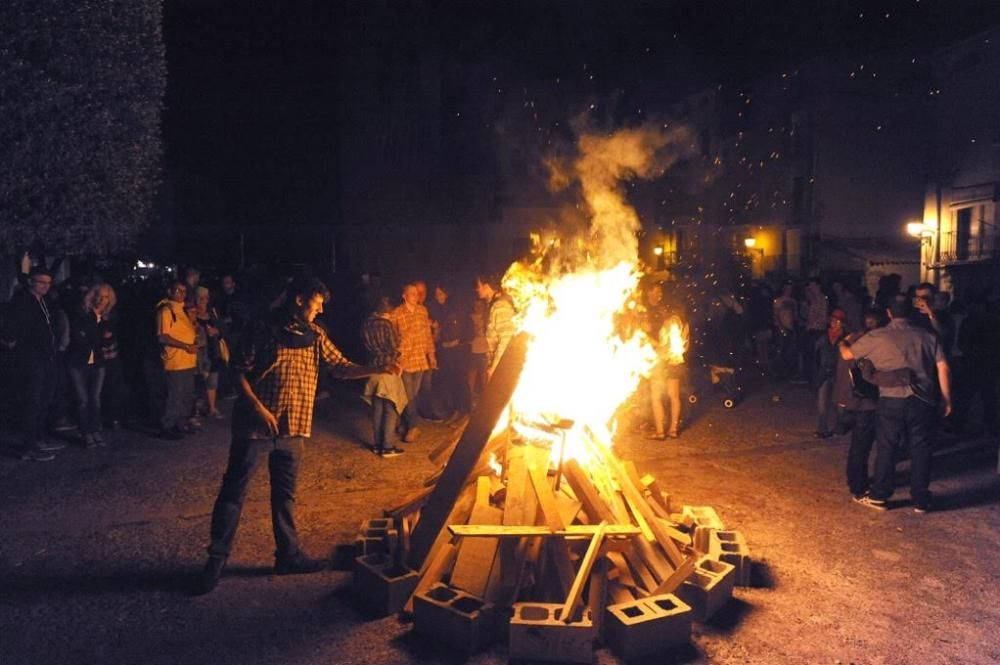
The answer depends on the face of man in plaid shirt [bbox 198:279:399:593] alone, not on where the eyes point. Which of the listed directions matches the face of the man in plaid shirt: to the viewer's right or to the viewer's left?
to the viewer's right

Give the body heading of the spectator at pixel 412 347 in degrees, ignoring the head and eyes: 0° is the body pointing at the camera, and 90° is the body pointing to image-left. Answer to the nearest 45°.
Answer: approximately 0°

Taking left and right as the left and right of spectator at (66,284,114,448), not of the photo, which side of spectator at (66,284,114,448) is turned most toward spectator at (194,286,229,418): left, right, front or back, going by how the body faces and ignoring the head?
left

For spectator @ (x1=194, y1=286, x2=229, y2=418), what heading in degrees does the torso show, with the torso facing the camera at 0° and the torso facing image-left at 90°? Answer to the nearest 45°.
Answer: approximately 315°

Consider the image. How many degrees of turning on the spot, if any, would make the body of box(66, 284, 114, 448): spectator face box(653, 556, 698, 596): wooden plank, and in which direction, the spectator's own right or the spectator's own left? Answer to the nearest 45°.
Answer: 0° — they already face it

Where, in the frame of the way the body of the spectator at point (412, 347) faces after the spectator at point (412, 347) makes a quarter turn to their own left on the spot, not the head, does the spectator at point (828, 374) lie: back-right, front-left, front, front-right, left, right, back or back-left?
front

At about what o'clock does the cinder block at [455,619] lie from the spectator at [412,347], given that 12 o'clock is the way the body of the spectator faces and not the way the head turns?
The cinder block is roughly at 12 o'clock from the spectator.
